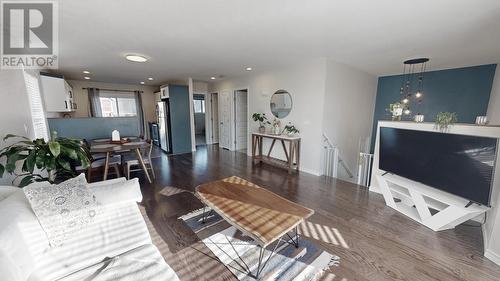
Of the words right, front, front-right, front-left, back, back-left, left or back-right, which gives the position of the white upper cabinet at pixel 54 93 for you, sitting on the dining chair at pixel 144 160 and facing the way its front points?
front-right

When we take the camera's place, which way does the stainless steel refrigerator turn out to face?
facing the viewer and to the left of the viewer

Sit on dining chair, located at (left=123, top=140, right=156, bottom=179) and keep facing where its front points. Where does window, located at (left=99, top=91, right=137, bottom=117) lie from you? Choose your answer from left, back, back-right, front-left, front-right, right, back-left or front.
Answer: right

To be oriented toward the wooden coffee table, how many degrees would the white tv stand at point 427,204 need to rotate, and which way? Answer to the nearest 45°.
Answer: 0° — it already faces it

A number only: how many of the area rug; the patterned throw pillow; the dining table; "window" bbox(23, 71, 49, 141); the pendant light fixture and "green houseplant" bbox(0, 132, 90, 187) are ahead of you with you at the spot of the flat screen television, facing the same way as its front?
5

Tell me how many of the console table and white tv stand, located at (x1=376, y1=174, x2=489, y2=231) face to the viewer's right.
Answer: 0

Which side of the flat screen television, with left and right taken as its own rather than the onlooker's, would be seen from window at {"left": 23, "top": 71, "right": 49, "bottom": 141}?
front

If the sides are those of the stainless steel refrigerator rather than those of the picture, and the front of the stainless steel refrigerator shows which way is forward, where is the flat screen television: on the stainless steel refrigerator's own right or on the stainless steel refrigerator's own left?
on the stainless steel refrigerator's own left

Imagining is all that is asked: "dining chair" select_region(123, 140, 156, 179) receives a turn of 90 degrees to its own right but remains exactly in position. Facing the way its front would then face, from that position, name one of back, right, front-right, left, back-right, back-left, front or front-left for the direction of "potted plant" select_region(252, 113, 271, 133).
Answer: right

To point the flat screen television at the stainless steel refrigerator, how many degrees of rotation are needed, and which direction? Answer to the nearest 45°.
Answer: approximately 45° to its right

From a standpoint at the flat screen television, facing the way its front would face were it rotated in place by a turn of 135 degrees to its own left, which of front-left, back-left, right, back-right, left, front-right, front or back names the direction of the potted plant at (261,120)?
back

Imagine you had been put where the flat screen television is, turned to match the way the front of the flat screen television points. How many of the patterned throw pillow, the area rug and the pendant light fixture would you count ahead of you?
2

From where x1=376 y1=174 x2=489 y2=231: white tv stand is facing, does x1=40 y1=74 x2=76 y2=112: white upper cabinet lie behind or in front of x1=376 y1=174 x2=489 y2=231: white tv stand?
in front

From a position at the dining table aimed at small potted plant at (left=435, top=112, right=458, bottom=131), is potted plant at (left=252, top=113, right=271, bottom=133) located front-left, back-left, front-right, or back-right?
front-left

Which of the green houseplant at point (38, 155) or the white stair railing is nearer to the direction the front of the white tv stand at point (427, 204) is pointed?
the green houseplant

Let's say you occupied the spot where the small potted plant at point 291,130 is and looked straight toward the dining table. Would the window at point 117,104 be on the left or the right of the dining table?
right

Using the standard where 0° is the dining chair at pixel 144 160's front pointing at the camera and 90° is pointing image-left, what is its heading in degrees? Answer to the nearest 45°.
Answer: approximately 90°
